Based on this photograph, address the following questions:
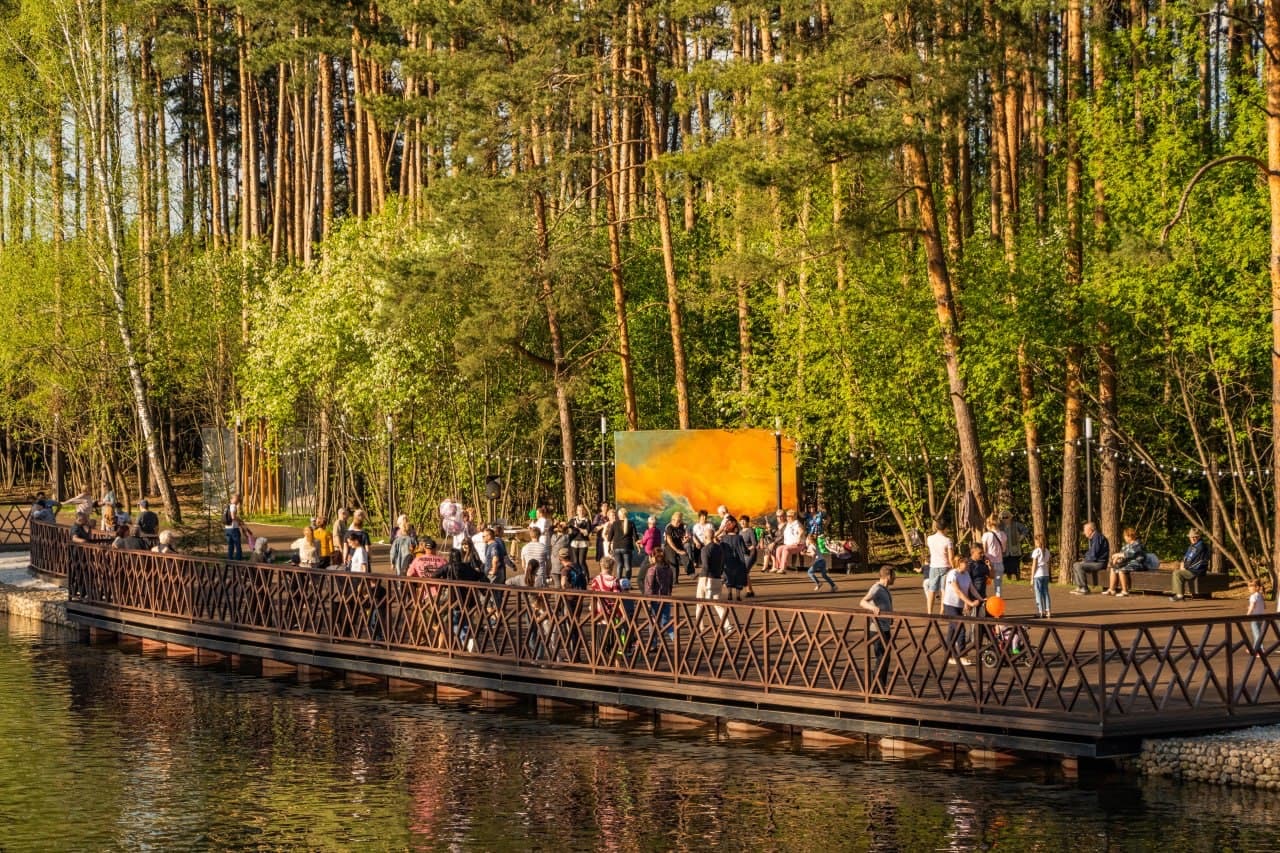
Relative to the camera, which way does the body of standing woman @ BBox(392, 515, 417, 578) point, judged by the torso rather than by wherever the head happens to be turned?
away from the camera

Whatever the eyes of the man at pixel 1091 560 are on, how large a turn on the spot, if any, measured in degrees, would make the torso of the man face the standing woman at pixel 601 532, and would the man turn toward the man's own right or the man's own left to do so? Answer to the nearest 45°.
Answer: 0° — they already face them

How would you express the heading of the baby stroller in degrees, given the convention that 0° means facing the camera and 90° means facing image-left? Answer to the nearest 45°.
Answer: approximately 270°

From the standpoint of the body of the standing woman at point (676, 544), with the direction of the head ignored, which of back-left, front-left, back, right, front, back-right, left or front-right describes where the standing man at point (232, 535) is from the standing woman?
back-right

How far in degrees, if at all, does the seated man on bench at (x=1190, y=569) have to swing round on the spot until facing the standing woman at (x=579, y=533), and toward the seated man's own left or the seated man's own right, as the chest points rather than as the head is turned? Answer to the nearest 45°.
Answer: approximately 45° to the seated man's own right

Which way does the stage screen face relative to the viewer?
toward the camera

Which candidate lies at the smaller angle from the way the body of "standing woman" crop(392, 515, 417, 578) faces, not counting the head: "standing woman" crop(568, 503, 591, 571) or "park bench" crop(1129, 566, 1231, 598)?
the standing woman

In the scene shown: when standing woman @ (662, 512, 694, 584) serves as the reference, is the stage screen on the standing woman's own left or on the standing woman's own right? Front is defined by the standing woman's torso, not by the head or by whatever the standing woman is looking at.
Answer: on the standing woman's own left

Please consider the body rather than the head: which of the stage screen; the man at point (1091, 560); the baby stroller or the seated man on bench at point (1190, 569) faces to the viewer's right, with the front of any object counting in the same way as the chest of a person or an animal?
the baby stroller

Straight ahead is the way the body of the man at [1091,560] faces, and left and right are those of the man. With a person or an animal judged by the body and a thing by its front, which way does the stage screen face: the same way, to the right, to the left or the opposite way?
to the left

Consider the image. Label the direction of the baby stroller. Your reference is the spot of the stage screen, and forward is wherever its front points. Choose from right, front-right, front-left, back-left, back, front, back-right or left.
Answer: front

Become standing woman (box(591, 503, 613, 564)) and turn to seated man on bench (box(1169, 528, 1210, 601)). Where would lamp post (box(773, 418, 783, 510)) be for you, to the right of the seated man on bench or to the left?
left
